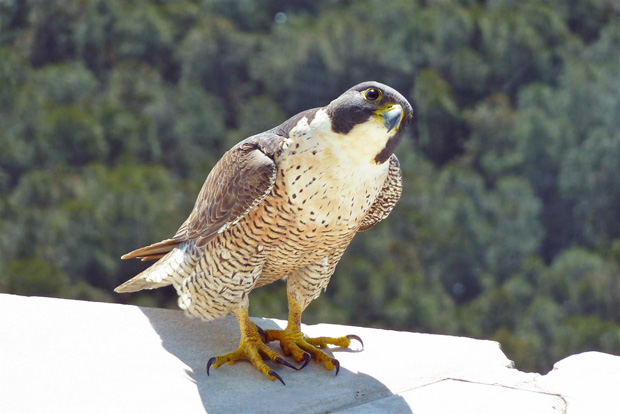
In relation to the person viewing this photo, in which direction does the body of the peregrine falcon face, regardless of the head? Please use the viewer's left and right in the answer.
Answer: facing the viewer and to the right of the viewer
